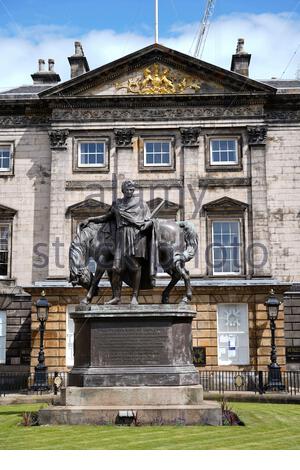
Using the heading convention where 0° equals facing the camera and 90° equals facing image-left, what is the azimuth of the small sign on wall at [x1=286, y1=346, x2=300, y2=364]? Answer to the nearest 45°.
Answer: approximately 0°

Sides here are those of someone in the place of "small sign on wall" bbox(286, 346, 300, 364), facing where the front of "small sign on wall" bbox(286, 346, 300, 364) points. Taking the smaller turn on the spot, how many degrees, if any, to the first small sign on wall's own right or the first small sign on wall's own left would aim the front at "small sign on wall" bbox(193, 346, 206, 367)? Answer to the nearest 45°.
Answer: approximately 45° to the first small sign on wall's own right

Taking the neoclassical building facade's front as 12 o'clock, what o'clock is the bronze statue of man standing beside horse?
The bronze statue of man standing beside horse is roughly at 12 o'clock from the neoclassical building facade.

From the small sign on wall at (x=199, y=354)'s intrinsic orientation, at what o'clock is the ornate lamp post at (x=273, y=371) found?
The ornate lamp post is roughly at 11 o'clock from the small sign on wall.

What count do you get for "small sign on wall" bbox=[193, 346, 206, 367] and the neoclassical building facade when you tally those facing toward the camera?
2

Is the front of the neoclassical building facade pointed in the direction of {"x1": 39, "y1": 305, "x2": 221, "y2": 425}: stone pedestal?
yes
